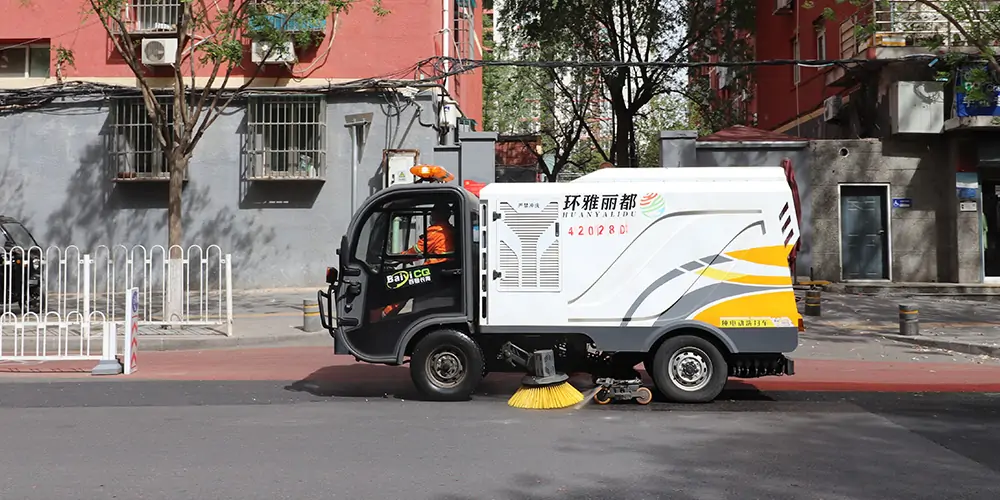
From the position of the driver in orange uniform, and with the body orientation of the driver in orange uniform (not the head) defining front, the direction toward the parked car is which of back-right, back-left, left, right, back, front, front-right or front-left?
front-right

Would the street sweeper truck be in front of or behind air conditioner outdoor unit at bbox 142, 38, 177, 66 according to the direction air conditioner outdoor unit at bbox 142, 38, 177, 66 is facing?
in front

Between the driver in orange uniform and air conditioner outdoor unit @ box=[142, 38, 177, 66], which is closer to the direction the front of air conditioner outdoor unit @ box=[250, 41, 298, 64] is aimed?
the driver in orange uniform

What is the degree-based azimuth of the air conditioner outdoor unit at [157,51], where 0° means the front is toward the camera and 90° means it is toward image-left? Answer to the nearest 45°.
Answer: approximately 0°

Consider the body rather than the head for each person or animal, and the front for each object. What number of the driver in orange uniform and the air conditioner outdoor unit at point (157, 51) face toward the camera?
1

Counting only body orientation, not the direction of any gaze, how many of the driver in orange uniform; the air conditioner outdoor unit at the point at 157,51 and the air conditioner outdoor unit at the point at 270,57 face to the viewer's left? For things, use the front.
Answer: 1

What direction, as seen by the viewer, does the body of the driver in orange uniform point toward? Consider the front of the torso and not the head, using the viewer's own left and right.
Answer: facing to the left of the viewer

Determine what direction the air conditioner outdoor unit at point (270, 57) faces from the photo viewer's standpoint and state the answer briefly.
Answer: facing the viewer

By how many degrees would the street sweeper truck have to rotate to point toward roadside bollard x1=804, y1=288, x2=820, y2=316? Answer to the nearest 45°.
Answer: approximately 135° to its right

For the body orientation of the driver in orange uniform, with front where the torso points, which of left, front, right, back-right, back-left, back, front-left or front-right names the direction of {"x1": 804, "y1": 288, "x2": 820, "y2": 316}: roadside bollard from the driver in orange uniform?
back-right

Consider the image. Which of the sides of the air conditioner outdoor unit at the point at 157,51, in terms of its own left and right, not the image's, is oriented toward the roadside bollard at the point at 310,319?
front

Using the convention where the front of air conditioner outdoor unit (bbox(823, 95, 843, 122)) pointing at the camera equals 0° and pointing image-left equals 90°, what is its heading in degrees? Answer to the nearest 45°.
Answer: approximately 45°

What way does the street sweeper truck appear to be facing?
to the viewer's left

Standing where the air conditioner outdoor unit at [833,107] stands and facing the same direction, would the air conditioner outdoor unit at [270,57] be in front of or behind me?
in front

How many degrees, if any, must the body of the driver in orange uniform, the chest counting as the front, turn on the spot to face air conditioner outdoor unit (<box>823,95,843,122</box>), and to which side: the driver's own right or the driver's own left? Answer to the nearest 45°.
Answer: approximately 135° to the driver's own right
